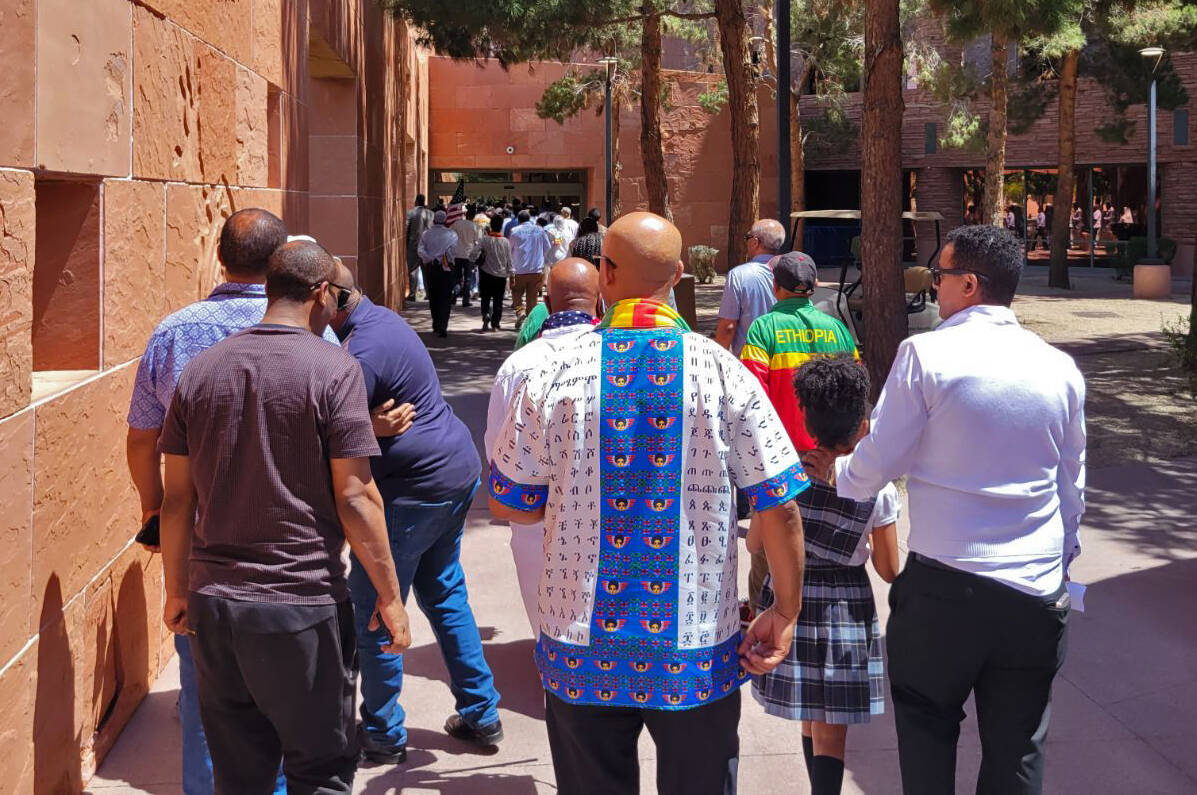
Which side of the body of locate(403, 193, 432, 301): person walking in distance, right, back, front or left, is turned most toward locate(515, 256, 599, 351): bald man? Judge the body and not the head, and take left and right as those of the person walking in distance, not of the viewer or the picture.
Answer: back

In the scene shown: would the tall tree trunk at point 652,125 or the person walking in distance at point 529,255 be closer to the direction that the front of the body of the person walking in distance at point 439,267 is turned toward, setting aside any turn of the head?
the tall tree trunk

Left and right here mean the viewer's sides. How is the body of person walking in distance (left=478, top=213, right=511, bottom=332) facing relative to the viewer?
facing away from the viewer

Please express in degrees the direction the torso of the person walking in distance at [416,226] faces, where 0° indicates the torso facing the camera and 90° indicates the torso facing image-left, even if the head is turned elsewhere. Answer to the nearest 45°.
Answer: approximately 180°

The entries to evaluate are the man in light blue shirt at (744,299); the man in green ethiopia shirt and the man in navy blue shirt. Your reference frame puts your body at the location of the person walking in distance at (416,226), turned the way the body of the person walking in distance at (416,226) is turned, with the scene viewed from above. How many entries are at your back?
3

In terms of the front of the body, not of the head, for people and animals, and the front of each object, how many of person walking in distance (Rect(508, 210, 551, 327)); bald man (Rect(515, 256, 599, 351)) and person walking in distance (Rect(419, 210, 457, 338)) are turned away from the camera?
3

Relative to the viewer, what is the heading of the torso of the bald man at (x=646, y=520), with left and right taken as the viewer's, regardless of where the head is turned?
facing away from the viewer

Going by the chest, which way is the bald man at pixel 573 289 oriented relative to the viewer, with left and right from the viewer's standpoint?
facing away from the viewer

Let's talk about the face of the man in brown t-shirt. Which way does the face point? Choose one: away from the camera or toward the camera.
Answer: away from the camera

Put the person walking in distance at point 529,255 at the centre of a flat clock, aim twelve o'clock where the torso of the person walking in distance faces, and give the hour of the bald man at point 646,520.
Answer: The bald man is roughly at 6 o'clock from the person walking in distance.
